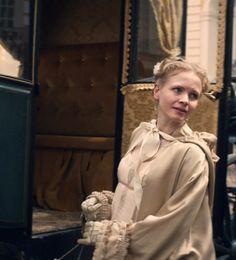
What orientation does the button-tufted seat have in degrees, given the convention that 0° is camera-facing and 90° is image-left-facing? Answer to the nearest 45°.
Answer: approximately 0°

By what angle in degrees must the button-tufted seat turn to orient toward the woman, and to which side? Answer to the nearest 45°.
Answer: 0° — it already faces them

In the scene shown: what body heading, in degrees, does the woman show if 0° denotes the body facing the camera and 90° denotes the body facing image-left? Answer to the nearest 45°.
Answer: approximately 45°

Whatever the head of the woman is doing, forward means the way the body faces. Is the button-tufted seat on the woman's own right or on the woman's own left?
on the woman's own right
